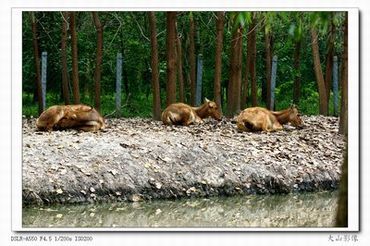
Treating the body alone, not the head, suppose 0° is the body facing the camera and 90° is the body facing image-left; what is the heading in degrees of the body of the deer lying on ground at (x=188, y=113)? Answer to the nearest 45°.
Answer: approximately 270°

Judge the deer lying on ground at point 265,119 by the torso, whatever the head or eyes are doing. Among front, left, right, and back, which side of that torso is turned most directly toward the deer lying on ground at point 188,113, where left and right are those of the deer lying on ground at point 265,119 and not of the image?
back

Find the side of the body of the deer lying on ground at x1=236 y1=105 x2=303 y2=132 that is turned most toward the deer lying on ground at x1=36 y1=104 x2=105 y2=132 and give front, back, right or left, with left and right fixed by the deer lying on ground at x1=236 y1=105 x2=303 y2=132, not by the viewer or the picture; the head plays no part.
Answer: back

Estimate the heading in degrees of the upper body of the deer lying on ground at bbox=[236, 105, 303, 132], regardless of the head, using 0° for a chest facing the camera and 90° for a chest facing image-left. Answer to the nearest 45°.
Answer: approximately 270°

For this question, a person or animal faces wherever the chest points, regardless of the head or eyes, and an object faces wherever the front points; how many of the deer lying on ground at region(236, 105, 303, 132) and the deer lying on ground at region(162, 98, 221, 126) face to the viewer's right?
2

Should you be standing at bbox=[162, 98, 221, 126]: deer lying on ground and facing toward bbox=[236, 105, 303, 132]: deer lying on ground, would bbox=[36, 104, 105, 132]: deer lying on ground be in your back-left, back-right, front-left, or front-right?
back-right
